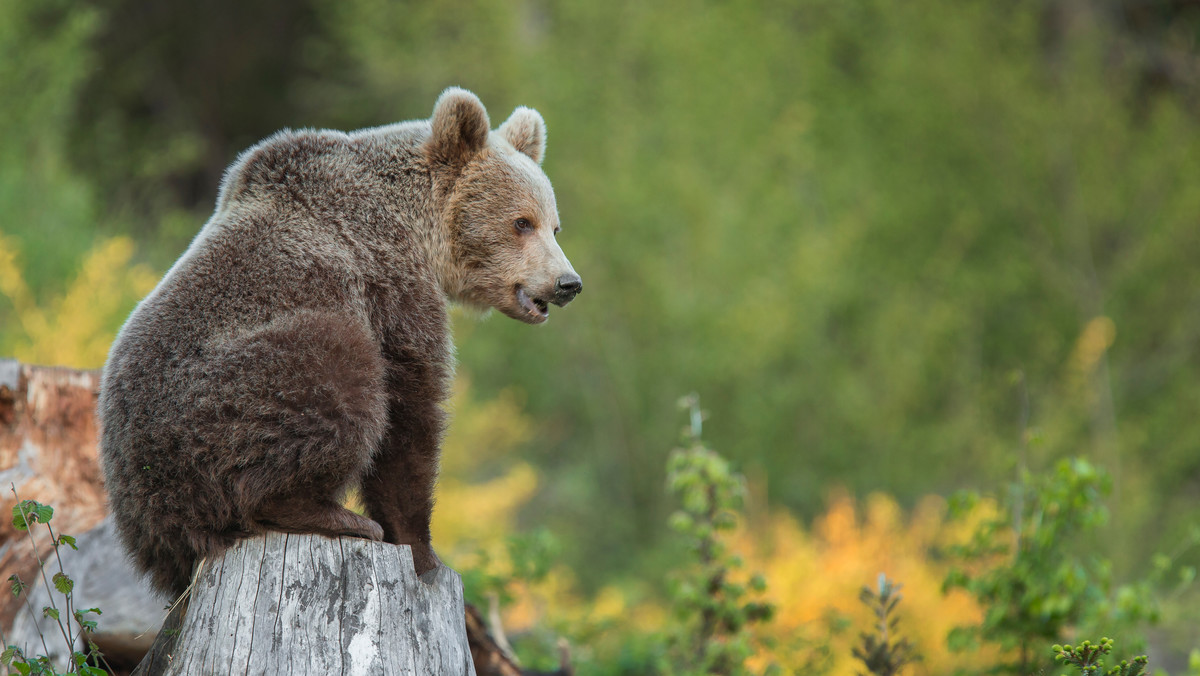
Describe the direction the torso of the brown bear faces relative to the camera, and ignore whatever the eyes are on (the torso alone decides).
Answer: to the viewer's right
